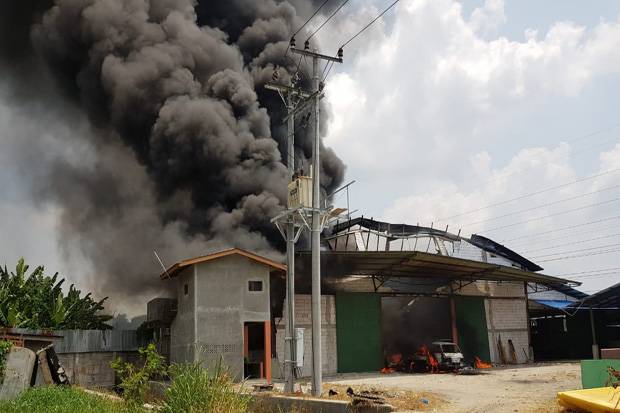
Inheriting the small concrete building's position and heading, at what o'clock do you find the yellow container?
The yellow container is roughly at 11 o'clock from the small concrete building.

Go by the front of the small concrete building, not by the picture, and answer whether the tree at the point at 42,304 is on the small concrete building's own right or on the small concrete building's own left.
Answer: on the small concrete building's own right

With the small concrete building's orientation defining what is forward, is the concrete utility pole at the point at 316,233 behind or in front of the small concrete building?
in front

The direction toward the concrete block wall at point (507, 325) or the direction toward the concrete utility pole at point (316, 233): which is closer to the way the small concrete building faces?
the concrete utility pole

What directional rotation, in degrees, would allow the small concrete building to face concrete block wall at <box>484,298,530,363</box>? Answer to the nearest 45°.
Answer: approximately 135° to its left

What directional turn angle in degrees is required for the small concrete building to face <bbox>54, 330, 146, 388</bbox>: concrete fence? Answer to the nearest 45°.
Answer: approximately 135° to its right

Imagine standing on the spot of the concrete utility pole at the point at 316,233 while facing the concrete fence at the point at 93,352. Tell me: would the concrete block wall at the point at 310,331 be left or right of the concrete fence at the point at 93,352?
right

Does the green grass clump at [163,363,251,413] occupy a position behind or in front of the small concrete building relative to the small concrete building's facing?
in front

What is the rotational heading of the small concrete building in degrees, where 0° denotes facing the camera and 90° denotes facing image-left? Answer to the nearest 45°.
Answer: approximately 0°

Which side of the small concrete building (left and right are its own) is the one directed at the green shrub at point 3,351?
right

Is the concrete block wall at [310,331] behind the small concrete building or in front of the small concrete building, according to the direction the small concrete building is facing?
behind
